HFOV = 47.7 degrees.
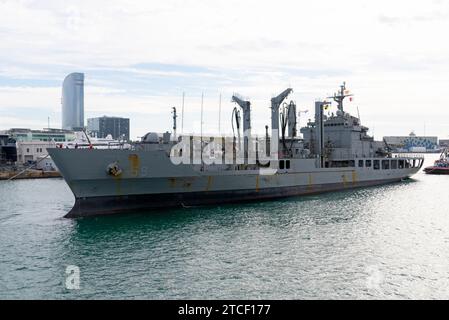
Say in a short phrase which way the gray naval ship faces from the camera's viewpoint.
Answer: facing the viewer and to the left of the viewer
